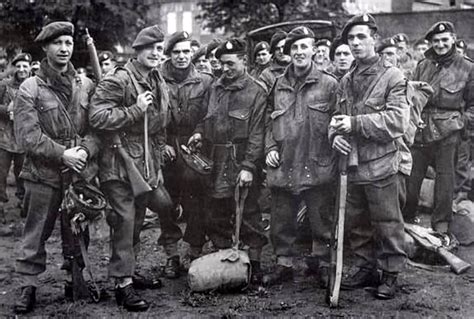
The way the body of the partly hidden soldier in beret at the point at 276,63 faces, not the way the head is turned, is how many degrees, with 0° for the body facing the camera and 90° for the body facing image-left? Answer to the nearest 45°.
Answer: approximately 315°

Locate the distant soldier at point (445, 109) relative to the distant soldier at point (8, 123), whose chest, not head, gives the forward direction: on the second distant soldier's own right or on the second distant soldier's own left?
on the second distant soldier's own left

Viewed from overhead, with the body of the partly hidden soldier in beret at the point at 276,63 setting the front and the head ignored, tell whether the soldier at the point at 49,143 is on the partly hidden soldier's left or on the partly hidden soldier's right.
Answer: on the partly hidden soldier's right

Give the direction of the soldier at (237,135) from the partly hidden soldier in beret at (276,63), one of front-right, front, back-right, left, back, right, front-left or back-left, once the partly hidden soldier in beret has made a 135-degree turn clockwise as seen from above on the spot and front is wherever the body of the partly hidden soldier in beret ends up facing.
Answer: left

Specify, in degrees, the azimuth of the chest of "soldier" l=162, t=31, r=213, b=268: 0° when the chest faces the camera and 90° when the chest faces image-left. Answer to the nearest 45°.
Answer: approximately 0°

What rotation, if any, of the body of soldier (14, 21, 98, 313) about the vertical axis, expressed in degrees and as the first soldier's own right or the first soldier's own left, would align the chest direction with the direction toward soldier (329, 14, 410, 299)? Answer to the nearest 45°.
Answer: approximately 45° to the first soldier's own left

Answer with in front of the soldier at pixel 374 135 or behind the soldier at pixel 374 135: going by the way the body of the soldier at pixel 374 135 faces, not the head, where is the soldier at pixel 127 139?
in front

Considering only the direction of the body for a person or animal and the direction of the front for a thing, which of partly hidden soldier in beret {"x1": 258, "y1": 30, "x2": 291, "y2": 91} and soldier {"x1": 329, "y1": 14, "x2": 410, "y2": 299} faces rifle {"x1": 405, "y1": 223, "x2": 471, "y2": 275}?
the partly hidden soldier in beret

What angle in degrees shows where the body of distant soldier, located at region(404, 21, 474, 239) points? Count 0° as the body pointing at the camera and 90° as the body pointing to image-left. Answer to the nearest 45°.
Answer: approximately 0°
